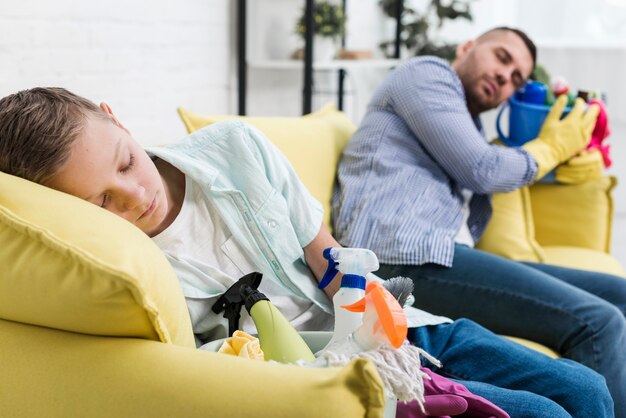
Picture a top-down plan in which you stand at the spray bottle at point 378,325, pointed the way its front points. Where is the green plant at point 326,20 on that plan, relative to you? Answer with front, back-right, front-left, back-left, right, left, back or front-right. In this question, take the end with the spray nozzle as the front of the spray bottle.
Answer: right

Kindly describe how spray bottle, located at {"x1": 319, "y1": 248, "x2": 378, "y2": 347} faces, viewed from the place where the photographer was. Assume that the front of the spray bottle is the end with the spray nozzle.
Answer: facing to the left of the viewer

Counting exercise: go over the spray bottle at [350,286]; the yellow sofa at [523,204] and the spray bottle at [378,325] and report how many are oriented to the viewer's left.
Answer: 2

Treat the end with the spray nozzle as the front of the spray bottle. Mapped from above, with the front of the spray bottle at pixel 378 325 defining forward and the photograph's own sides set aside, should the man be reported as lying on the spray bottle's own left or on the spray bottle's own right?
on the spray bottle's own right

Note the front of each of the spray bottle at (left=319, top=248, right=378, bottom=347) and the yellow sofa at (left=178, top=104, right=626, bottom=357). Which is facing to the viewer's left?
the spray bottle

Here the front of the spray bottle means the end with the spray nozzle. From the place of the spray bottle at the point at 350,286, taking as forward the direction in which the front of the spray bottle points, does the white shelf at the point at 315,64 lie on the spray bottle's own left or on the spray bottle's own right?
on the spray bottle's own right

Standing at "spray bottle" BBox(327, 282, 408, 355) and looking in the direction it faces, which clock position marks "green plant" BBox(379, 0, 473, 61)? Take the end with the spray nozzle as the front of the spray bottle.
The green plant is roughly at 3 o'clock from the spray bottle.

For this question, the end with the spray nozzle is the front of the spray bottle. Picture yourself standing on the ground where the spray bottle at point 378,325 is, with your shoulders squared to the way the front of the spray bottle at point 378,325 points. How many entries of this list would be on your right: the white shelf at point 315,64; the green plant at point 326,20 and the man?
3

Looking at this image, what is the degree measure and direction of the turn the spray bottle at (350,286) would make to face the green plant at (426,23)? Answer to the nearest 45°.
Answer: approximately 90° to its right

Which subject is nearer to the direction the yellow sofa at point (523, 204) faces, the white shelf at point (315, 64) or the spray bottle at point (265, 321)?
the spray bottle
